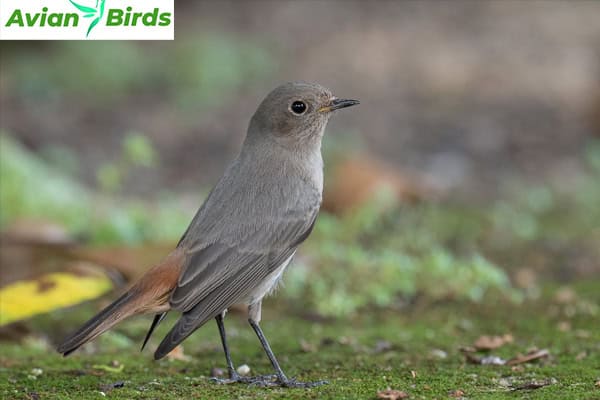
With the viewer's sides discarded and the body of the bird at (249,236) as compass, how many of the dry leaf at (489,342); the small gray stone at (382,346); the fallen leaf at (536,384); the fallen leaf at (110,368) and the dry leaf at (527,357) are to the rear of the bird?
1

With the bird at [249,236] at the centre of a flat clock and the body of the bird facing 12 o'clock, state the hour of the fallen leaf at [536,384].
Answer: The fallen leaf is roughly at 1 o'clock from the bird.

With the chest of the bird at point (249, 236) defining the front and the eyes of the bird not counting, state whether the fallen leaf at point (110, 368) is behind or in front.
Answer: behind

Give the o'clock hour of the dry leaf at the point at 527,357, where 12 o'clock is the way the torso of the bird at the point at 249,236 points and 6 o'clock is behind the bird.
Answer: The dry leaf is roughly at 12 o'clock from the bird.

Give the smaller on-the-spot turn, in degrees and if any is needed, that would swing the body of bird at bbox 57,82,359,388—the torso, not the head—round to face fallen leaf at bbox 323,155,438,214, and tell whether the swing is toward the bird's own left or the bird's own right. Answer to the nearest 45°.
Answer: approximately 90° to the bird's own left

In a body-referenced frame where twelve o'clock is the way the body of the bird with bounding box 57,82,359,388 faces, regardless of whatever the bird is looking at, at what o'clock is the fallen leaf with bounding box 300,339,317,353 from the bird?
The fallen leaf is roughly at 10 o'clock from the bird.

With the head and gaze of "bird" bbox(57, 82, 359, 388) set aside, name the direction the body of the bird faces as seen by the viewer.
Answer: to the viewer's right

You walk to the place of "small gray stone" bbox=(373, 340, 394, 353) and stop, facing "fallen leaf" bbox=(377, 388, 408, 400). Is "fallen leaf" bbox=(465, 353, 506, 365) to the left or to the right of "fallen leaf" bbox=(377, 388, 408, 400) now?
left

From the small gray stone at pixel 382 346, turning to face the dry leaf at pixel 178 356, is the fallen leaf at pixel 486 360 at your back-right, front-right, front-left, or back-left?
back-left

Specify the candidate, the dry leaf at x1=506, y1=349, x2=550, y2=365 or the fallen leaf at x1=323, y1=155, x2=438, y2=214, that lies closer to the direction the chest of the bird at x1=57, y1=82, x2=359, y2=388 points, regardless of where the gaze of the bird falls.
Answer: the dry leaf

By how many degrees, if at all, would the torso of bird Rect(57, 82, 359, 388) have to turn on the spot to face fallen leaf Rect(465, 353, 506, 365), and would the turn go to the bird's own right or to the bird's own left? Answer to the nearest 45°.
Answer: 0° — it already faces it

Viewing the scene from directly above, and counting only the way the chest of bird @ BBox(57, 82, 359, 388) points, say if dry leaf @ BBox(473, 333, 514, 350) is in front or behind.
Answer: in front
